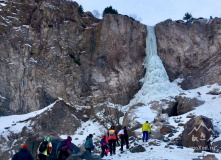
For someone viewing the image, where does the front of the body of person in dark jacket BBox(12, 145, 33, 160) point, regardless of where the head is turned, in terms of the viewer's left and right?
facing away from the viewer

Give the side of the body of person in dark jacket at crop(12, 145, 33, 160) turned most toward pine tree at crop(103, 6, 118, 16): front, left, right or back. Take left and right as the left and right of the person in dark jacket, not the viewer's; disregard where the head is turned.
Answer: front

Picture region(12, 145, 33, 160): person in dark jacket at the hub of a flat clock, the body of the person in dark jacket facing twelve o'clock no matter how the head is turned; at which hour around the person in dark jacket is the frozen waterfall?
The frozen waterfall is roughly at 1 o'clock from the person in dark jacket.

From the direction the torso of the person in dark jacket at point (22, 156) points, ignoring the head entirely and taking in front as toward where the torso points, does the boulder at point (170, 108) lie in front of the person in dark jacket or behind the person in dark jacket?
in front

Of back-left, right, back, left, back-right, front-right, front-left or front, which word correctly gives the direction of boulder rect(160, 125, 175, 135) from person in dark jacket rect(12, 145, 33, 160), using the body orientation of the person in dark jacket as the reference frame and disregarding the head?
front-right

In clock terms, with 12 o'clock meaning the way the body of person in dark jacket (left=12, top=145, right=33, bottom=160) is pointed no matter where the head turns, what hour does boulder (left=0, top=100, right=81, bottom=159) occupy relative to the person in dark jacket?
The boulder is roughly at 12 o'clock from the person in dark jacket.
